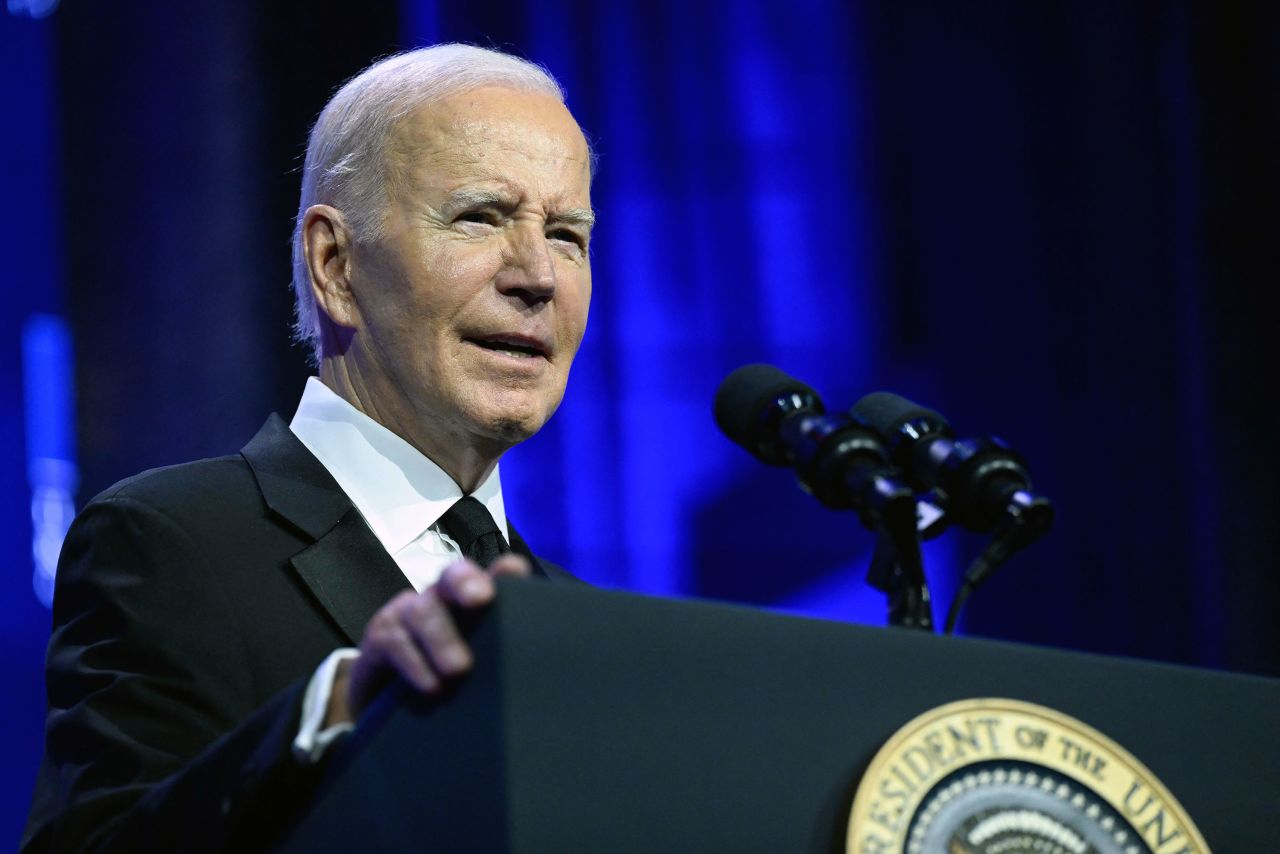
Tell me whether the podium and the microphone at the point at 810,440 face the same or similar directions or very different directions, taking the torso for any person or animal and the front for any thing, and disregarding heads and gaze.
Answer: very different directions

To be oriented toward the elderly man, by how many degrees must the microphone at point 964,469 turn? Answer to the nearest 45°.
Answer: approximately 45° to its left

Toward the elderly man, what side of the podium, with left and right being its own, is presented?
back

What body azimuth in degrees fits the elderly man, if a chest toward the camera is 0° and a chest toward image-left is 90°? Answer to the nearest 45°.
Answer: approximately 315°

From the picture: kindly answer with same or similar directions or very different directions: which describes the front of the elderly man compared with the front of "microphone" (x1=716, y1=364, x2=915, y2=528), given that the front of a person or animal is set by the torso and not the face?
very different directions

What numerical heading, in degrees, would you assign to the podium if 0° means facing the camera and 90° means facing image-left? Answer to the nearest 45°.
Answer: approximately 315°

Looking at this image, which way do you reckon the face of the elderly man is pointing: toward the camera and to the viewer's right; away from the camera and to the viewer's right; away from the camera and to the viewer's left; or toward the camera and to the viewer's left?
toward the camera and to the viewer's right

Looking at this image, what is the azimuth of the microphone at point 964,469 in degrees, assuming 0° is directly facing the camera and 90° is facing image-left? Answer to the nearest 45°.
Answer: approximately 135°

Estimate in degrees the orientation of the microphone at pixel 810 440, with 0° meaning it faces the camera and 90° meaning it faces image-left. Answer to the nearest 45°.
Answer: approximately 135°

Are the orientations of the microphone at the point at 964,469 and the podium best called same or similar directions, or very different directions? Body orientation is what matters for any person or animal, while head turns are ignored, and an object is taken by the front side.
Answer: very different directions
